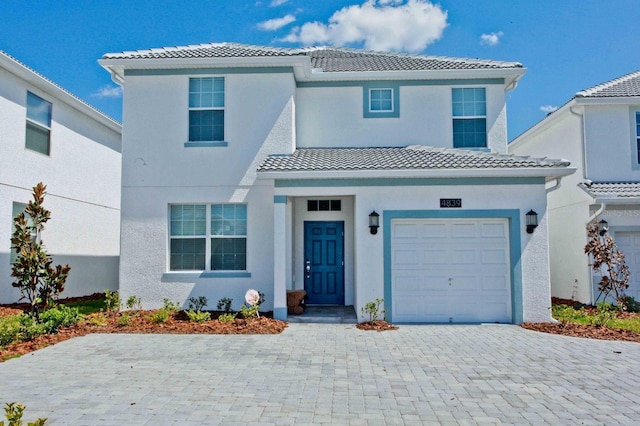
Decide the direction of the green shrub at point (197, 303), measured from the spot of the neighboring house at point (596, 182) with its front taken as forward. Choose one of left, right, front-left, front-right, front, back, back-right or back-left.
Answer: front-right

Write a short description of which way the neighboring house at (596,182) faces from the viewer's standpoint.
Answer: facing the viewer

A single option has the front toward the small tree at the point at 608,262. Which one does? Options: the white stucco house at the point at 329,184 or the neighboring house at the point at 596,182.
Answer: the neighboring house

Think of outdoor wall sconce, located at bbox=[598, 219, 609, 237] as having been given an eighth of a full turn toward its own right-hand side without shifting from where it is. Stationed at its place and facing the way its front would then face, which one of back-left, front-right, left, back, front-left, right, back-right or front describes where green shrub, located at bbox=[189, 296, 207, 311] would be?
front

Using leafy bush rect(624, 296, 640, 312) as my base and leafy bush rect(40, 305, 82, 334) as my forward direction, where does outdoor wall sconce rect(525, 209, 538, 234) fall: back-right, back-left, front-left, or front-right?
front-left

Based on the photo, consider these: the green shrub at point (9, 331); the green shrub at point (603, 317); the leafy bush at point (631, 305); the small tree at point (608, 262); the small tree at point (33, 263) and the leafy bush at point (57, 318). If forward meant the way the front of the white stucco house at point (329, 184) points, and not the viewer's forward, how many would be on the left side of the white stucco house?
3

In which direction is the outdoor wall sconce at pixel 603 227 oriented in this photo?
toward the camera

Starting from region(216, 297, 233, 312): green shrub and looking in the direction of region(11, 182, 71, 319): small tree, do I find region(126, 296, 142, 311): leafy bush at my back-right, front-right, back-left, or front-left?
front-right

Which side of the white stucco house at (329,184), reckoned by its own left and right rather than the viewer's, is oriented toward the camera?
front

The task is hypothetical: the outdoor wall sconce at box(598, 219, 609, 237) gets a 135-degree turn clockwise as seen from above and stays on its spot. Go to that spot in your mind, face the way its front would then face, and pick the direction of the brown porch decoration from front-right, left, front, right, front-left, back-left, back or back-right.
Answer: left

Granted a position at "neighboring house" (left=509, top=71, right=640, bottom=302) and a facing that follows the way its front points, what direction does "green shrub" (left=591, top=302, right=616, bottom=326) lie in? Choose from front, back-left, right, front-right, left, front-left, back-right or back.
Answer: front

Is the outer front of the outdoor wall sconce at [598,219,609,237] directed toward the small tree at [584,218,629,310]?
yes

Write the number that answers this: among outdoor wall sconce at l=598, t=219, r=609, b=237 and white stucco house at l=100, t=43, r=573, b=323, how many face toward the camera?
2
